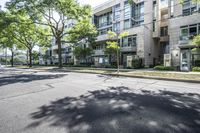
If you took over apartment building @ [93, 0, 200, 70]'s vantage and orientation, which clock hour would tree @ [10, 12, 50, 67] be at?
The tree is roughly at 1 o'clock from the apartment building.

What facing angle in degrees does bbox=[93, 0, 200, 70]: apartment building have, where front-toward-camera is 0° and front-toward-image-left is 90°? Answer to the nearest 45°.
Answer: approximately 45°

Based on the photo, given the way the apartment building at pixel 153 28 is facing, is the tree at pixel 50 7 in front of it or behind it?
in front
